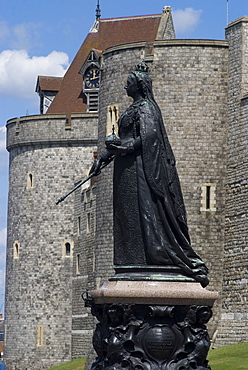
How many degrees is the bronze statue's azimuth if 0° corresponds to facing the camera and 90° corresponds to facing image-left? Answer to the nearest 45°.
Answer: approximately 90°
